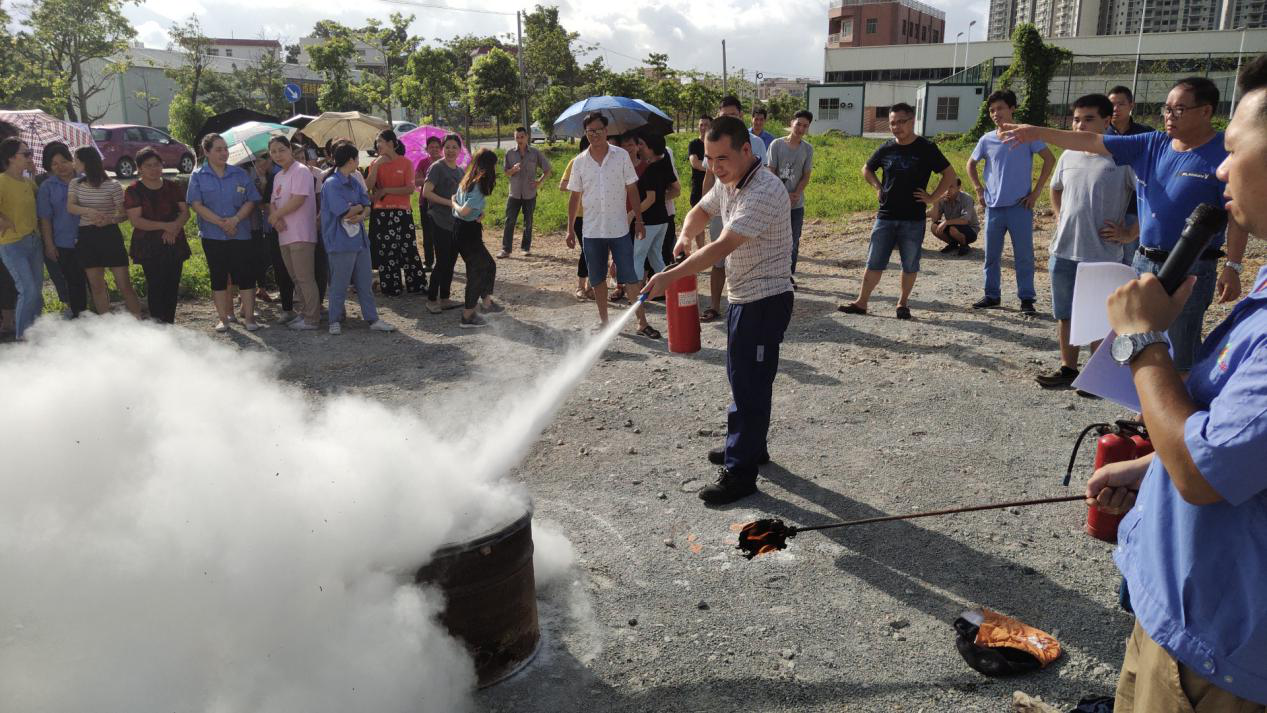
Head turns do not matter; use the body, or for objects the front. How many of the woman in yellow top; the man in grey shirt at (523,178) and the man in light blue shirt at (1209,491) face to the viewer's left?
1

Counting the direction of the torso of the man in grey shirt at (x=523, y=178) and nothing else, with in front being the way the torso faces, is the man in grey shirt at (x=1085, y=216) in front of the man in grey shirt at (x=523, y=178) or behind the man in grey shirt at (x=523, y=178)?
in front

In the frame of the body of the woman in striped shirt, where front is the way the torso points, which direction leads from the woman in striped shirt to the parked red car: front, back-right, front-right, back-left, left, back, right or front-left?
back

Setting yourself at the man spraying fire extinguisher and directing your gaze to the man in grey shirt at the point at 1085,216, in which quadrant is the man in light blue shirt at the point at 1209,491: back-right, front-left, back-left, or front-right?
back-right

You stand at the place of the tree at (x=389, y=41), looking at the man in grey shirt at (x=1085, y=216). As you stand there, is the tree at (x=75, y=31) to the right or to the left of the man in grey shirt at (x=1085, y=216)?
right

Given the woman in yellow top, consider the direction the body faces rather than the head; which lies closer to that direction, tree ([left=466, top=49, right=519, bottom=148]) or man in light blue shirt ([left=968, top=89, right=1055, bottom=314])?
the man in light blue shirt

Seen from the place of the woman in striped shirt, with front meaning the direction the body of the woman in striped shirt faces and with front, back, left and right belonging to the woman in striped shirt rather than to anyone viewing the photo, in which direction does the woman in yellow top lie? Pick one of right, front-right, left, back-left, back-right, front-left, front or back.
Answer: right

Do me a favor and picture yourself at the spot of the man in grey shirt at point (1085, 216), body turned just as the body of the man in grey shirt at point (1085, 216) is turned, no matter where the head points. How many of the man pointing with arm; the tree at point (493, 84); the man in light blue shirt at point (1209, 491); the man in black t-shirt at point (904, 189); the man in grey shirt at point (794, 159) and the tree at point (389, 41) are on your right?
4

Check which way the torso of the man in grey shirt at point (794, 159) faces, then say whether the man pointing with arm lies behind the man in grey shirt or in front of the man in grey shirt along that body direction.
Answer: in front

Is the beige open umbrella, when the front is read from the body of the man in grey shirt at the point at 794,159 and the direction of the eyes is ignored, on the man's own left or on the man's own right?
on the man's own right

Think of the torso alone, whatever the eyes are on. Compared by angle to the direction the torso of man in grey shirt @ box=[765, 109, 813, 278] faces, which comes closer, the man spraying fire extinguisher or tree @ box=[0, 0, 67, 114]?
the man spraying fire extinguisher

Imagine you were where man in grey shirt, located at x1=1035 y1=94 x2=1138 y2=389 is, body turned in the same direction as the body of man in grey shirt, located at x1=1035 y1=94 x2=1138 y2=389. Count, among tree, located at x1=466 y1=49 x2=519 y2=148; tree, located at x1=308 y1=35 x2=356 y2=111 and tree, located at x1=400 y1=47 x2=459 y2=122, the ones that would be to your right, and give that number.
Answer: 3
